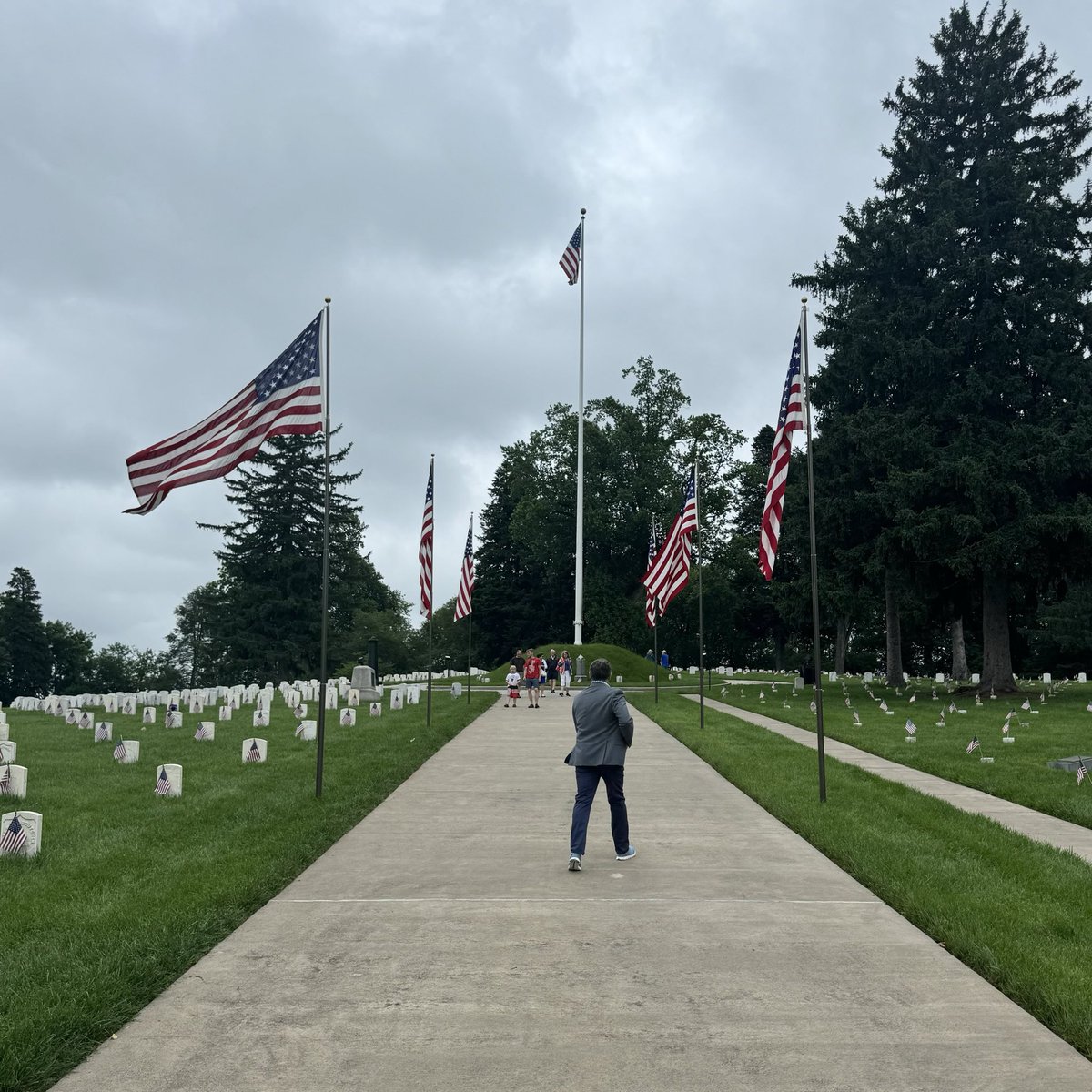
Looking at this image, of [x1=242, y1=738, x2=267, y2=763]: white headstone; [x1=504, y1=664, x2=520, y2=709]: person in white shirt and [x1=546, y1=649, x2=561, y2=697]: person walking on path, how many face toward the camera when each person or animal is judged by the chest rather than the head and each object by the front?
3

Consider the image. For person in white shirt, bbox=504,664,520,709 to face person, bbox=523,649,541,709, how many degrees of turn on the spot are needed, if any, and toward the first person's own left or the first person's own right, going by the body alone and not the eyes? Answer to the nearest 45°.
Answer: approximately 90° to the first person's own left

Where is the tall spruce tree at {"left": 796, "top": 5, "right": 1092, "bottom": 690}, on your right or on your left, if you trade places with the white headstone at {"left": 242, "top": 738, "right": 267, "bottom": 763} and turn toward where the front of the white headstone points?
on your left

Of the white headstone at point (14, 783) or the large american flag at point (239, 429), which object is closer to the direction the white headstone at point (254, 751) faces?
the large american flag

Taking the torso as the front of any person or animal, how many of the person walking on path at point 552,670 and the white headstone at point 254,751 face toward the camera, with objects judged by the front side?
2

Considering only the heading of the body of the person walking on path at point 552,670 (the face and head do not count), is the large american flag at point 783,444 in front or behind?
in front

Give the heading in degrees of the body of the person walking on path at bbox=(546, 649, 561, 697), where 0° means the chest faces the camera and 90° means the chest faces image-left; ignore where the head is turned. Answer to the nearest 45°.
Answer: approximately 0°

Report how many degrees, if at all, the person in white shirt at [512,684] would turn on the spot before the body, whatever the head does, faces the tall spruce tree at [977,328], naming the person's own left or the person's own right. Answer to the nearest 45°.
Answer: approximately 90° to the person's own left

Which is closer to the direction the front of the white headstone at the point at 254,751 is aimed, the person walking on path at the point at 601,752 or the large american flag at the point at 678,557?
the person walking on path

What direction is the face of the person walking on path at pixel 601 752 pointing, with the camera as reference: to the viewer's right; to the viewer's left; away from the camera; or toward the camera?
away from the camera
